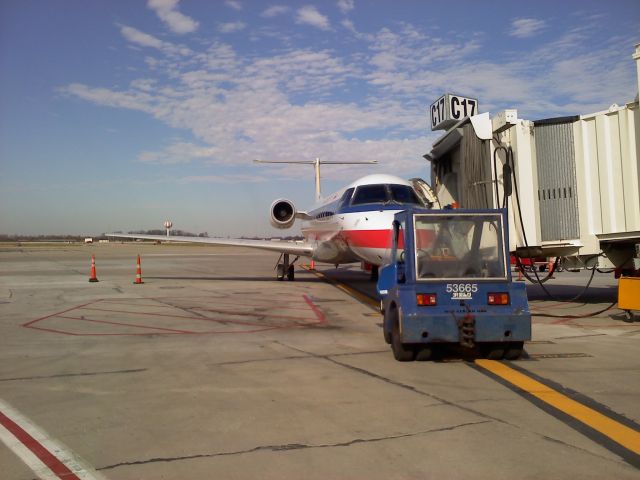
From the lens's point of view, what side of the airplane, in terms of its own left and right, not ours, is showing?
front

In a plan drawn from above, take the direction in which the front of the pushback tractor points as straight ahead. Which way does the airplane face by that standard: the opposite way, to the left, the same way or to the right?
the opposite way

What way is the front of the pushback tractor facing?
away from the camera

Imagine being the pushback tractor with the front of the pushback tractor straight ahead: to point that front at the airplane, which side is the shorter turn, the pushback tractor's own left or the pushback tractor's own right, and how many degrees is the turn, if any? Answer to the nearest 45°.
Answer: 0° — it already faces it

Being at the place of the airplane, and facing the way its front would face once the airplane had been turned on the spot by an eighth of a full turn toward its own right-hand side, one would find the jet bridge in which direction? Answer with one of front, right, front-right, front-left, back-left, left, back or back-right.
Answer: left

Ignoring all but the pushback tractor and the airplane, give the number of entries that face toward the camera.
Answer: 1

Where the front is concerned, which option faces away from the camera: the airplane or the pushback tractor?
the pushback tractor

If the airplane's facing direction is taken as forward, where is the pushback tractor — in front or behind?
in front

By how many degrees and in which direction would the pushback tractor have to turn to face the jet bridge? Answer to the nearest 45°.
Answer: approximately 45° to its right

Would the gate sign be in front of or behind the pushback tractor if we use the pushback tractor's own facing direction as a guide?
in front
